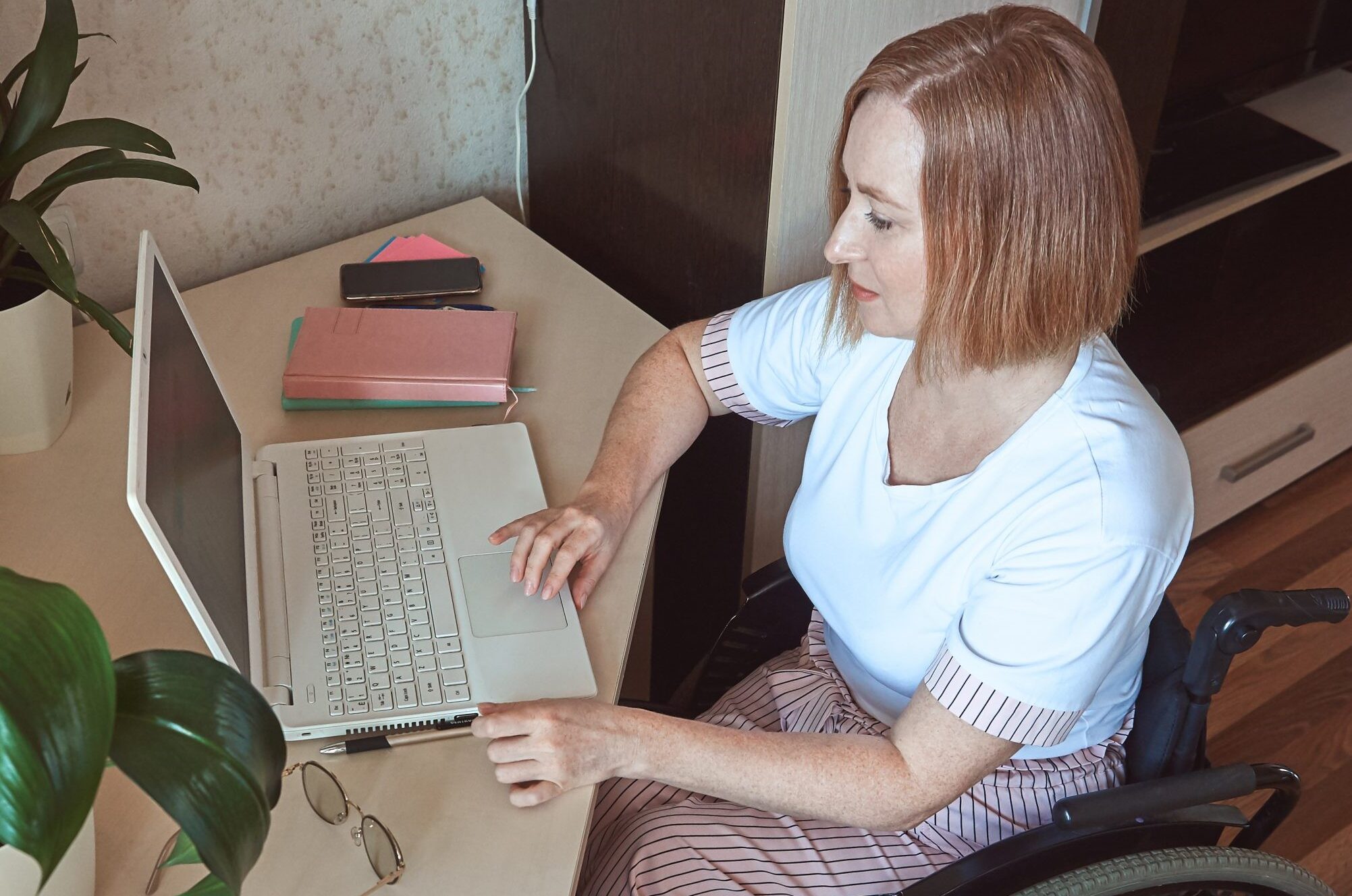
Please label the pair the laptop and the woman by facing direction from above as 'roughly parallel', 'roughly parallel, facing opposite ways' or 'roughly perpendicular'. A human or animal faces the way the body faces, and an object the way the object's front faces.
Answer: roughly parallel, facing opposite ways

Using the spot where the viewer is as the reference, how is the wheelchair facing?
facing to the left of the viewer

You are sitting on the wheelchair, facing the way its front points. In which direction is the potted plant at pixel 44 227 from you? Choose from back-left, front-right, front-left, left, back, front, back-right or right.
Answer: front

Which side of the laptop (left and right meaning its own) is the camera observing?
right

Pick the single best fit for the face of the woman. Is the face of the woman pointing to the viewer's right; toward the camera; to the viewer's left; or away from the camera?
to the viewer's left

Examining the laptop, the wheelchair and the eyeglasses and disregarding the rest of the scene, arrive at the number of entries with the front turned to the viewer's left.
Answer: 1

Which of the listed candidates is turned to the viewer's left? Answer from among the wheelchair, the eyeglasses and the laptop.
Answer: the wheelchair

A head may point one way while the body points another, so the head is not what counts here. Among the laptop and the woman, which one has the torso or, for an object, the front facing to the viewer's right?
the laptop

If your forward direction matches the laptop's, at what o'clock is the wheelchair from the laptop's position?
The wheelchair is roughly at 1 o'clock from the laptop.

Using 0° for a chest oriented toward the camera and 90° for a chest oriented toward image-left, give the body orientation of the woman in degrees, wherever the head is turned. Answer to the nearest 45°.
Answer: approximately 45°

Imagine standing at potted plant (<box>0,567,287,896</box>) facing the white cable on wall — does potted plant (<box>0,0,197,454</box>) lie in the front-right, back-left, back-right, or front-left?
front-left

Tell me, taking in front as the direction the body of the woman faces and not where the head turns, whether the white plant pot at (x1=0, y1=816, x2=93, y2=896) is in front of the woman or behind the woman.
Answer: in front
